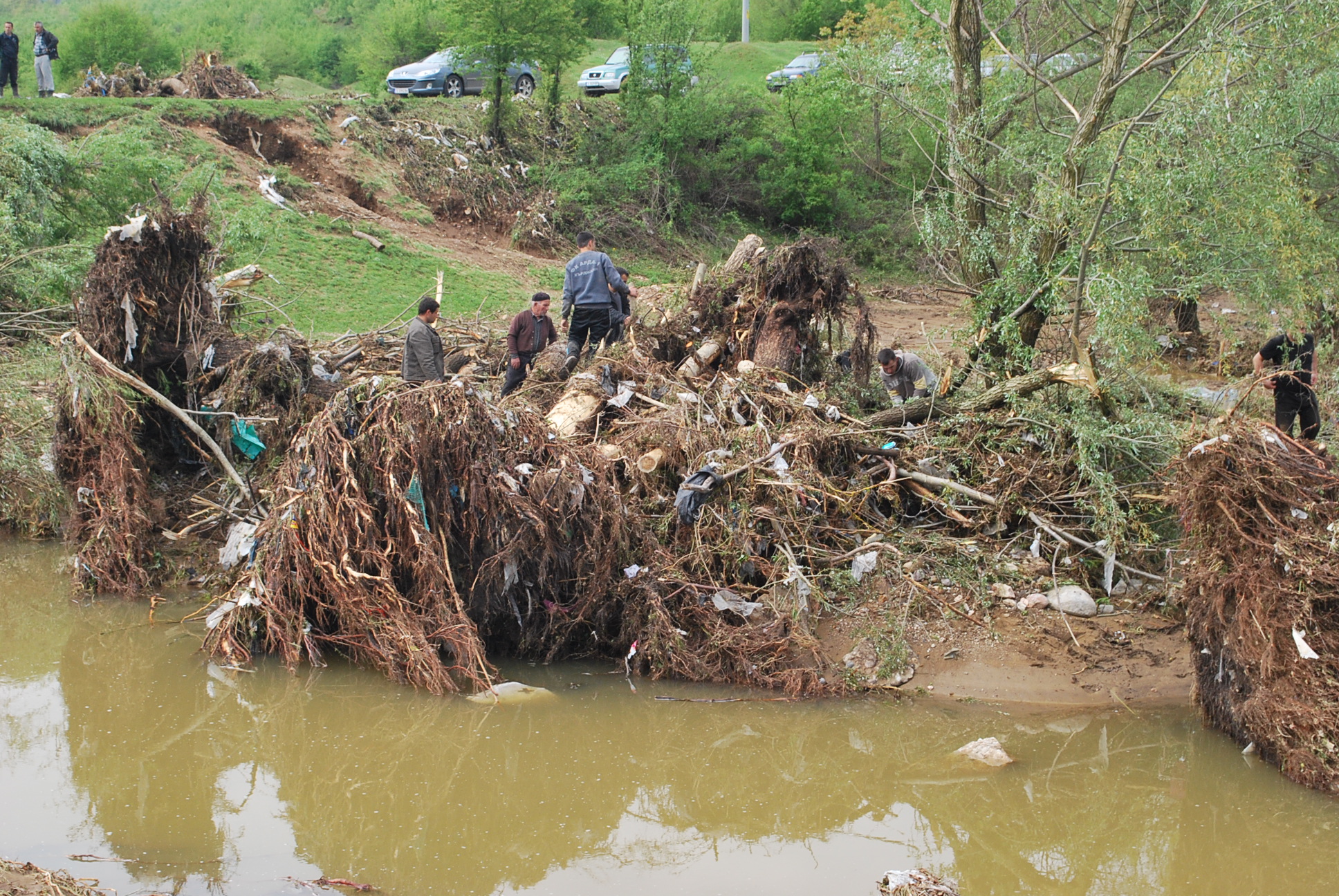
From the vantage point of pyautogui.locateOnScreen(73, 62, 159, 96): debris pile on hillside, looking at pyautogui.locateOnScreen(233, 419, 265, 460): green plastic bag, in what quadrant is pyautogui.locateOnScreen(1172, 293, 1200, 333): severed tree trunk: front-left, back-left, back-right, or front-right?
front-left

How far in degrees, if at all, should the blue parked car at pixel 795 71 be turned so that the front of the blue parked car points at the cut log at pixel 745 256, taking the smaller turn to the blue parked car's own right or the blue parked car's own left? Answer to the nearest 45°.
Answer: approximately 45° to the blue parked car's own left

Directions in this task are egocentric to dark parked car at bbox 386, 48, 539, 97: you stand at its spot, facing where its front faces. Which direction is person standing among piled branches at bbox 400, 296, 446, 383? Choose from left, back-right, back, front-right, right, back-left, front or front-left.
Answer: front-left

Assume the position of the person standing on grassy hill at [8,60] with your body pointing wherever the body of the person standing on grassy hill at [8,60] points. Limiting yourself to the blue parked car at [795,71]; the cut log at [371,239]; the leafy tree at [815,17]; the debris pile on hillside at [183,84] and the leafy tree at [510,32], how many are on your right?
0

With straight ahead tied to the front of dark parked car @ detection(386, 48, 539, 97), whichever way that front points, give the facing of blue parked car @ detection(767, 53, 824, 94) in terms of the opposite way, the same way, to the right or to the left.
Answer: the same way

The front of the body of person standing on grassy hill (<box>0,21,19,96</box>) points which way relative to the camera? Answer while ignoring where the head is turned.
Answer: toward the camera

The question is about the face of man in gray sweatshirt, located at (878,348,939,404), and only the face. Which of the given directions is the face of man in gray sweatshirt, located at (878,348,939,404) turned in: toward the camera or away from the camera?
toward the camera

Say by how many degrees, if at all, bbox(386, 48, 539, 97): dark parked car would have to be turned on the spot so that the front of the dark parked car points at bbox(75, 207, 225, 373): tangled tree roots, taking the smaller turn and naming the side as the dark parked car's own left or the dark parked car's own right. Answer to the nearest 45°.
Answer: approximately 45° to the dark parked car's own left

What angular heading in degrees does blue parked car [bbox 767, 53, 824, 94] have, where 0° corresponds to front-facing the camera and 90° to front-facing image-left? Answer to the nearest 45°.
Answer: approximately 45°

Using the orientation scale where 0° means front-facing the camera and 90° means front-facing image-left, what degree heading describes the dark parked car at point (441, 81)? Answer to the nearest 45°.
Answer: approximately 45°

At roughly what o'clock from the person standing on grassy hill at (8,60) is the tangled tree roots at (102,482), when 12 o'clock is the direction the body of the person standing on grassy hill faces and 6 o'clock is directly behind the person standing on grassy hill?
The tangled tree roots is roughly at 12 o'clock from the person standing on grassy hill.

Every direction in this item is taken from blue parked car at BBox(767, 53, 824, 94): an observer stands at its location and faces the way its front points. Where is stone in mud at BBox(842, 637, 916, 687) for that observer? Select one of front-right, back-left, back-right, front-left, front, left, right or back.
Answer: front-left

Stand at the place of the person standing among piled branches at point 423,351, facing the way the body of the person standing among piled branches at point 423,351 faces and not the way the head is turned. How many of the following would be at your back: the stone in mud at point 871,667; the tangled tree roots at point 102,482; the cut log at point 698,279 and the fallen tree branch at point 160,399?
2

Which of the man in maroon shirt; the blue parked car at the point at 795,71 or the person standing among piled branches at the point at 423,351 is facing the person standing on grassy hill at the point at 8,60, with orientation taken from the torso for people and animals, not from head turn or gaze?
the blue parked car

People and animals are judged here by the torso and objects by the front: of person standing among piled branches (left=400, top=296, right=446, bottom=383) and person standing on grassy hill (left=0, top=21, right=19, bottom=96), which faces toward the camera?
person standing on grassy hill (left=0, top=21, right=19, bottom=96)

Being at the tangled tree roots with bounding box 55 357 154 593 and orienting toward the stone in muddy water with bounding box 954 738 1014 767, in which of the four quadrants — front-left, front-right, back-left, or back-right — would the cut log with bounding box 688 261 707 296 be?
front-left
